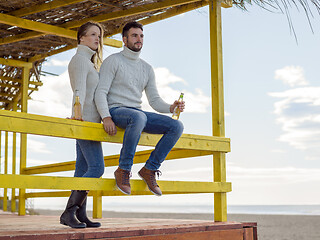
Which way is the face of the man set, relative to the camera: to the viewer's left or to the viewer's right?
to the viewer's right

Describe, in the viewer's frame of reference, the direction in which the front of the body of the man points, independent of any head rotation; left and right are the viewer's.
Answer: facing the viewer and to the right of the viewer
